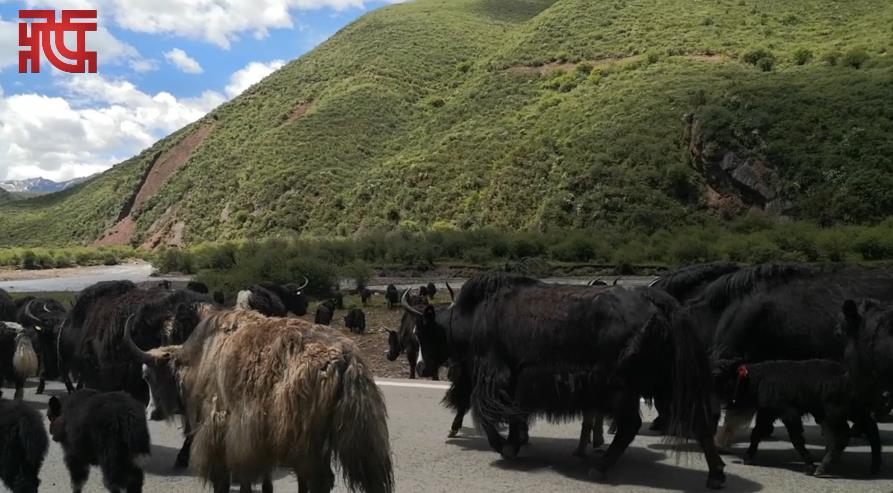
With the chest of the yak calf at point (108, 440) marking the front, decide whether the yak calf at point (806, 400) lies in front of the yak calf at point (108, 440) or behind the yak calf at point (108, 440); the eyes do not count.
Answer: behind

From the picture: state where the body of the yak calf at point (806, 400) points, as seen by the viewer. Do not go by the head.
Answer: to the viewer's left

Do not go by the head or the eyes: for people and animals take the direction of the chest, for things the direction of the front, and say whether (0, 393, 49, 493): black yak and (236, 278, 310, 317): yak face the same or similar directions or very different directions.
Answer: very different directions

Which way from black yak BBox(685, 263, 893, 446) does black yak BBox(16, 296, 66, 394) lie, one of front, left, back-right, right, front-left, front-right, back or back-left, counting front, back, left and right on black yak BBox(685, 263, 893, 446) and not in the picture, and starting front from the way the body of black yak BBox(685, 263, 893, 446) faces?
front

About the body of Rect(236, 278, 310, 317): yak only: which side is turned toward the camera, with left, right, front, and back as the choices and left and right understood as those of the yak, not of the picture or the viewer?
right

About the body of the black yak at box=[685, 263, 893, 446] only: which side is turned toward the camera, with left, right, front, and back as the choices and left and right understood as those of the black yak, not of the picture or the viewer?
left

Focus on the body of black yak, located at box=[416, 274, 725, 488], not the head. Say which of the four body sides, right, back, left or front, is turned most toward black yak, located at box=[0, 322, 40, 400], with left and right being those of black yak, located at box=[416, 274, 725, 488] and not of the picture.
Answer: front

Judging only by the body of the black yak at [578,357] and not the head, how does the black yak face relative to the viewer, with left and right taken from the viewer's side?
facing to the left of the viewer
